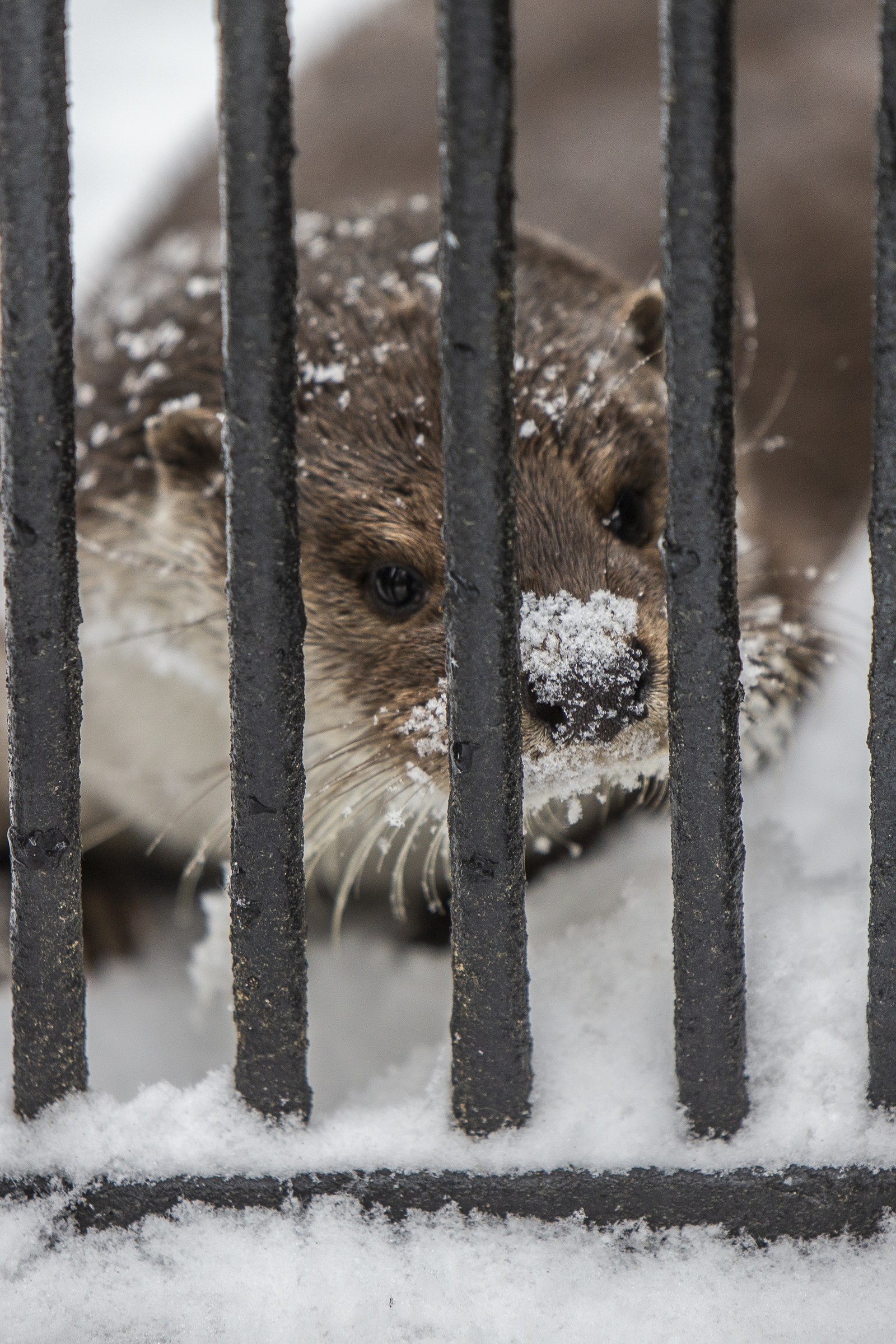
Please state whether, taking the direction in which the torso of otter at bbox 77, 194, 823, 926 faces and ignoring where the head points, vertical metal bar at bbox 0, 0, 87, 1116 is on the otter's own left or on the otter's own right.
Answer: on the otter's own right

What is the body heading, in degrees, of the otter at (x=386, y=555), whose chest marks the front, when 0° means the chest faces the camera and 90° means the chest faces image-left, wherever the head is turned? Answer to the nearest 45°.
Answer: approximately 315°

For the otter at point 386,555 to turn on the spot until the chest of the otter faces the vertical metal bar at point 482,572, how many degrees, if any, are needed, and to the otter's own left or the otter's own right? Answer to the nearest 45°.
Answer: approximately 45° to the otter's own right
